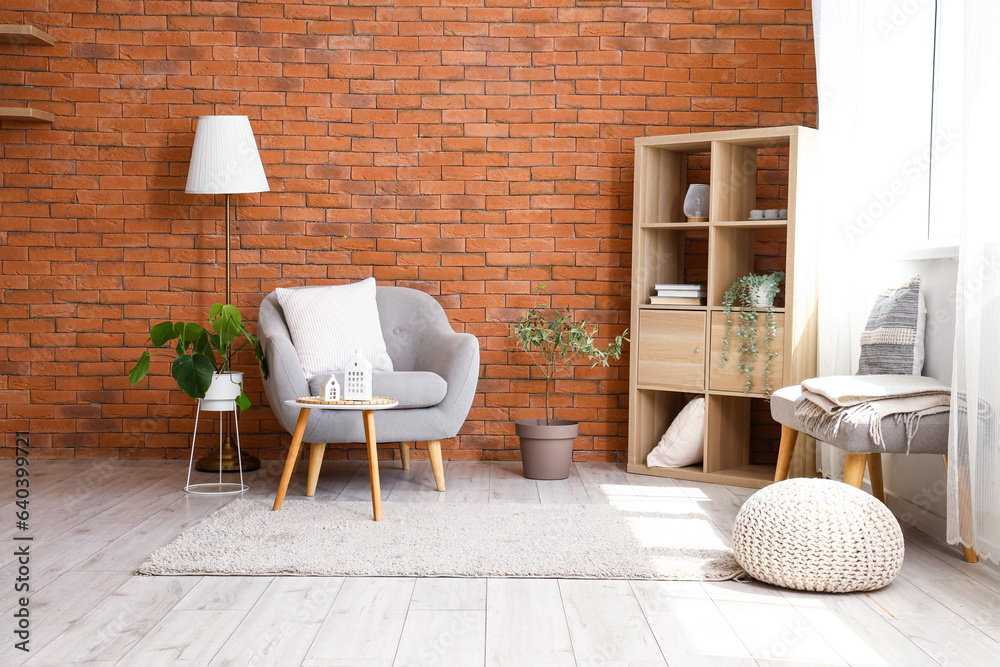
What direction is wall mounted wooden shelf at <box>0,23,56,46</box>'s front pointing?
toward the camera

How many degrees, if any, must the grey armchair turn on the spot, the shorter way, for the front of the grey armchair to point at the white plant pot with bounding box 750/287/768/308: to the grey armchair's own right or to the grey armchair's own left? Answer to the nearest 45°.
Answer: approximately 90° to the grey armchair's own left

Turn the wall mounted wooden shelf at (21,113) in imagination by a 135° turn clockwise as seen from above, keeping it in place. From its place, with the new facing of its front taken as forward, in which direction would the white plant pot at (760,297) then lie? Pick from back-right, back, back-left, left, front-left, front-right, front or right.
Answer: back

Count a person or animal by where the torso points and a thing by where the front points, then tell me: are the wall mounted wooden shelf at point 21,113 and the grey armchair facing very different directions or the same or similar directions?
same or similar directions

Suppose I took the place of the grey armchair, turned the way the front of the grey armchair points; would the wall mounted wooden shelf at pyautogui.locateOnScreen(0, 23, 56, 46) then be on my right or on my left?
on my right

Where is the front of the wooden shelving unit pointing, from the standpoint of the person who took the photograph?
facing the viewer and to the left of the viewer

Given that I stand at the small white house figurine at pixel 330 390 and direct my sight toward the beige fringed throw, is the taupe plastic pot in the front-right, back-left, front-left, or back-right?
front-left

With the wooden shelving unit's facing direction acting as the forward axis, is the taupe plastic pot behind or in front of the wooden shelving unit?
in front

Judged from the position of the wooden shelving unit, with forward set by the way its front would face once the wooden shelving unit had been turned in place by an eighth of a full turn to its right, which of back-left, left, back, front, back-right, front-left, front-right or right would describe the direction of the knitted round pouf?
left

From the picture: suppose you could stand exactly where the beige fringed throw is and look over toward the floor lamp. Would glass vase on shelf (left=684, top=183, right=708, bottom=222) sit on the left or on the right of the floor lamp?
right

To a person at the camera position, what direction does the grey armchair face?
facing the viewer

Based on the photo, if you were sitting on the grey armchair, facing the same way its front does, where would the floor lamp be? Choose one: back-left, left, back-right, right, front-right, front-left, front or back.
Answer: back-right
